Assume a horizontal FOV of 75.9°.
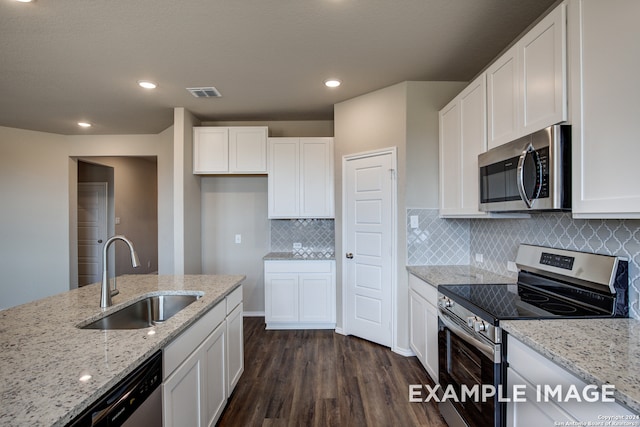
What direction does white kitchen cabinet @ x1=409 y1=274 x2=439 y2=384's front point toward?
to the viewer's left

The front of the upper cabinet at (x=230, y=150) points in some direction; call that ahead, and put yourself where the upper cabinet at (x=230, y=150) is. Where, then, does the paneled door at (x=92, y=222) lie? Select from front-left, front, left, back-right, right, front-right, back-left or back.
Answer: back-right

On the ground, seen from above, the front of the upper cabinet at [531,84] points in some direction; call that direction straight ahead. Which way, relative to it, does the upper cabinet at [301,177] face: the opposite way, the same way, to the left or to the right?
to the left

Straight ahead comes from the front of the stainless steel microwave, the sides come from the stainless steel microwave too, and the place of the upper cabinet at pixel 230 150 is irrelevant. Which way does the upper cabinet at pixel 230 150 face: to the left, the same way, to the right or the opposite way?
to the left

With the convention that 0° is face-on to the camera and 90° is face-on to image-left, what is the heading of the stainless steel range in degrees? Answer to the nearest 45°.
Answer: approximately 45°

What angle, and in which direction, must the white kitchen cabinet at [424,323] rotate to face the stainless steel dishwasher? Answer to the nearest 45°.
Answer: approximately 45° to its left

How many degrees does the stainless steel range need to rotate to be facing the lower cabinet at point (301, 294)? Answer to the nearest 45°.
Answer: approximately 90° to its right

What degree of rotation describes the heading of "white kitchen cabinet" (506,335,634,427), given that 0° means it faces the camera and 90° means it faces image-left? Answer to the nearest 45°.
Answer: approximately 45°

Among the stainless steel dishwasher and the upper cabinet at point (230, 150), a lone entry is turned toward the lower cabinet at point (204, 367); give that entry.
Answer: the upper cabinet

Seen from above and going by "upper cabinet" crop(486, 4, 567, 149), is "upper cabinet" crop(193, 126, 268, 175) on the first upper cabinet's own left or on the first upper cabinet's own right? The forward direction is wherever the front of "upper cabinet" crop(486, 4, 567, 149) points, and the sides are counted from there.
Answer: on the first upper cabinet's own right

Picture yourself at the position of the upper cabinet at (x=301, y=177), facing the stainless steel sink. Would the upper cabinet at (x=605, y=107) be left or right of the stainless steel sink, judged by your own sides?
left

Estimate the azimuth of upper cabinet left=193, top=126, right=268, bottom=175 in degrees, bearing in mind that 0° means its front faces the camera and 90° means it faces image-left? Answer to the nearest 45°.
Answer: approximately 0°

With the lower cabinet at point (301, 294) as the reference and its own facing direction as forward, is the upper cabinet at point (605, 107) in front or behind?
in front
